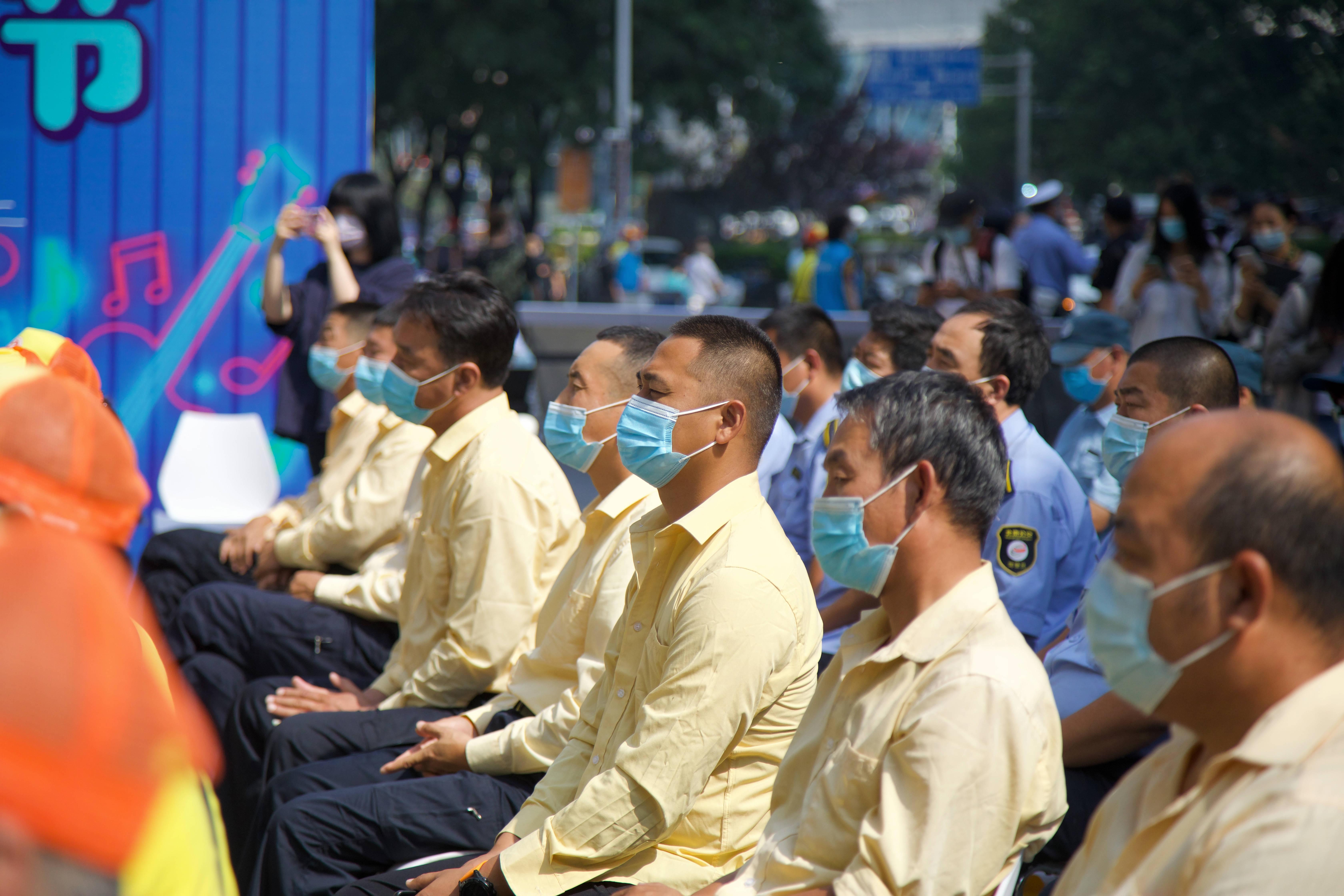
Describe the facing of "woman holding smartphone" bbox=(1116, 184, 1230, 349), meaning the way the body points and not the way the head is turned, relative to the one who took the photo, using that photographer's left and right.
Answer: facing the viewer

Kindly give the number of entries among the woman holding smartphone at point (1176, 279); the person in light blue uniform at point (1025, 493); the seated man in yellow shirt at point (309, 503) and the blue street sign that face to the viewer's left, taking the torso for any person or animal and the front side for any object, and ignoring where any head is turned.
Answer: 2

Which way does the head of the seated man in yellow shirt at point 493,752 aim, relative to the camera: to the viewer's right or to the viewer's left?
to the viewer's left

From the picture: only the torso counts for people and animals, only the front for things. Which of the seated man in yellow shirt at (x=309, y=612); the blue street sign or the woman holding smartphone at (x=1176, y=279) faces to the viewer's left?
the seated man in yellow shirt

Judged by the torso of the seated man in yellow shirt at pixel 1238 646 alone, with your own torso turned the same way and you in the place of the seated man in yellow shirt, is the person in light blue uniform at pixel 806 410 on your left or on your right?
on your right

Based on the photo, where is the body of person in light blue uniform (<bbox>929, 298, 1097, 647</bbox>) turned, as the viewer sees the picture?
to the viewer's left

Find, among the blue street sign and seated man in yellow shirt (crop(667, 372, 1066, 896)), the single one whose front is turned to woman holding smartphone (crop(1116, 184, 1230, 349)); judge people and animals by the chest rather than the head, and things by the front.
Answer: the blue street sign

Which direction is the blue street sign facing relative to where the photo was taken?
toward the camera

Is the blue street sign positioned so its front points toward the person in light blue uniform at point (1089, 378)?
yes

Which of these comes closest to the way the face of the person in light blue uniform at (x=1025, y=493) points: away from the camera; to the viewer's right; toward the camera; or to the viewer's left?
to the viewer's left

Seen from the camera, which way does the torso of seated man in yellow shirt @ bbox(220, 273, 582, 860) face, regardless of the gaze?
to the viewer's left

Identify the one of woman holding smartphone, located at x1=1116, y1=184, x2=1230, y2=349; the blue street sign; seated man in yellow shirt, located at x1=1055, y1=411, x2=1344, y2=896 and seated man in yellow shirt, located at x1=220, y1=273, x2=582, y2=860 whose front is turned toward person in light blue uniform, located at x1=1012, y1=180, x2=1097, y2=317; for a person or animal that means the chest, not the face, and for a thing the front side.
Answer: the blue street sign

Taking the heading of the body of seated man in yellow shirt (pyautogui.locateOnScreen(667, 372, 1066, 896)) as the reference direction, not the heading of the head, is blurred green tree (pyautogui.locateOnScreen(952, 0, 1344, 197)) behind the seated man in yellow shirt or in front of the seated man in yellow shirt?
behind

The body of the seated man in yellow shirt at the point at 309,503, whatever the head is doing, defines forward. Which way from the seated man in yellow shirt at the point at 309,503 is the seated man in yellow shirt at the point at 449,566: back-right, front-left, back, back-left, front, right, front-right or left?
left

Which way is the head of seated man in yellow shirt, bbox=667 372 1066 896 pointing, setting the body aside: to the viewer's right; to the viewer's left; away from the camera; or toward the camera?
to the viewer's left

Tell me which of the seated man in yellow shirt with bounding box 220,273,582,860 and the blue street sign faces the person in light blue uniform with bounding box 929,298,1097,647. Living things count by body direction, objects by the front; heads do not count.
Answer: the blue street sign

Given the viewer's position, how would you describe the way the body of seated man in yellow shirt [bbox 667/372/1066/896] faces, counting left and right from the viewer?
facing the viewer and to the left of the viewer
